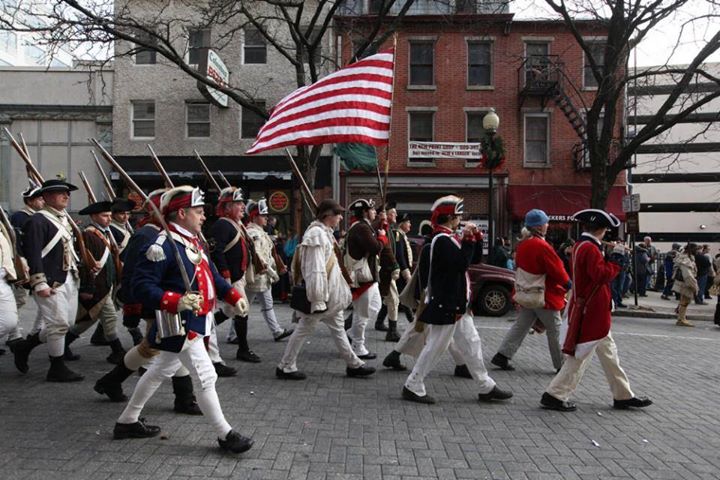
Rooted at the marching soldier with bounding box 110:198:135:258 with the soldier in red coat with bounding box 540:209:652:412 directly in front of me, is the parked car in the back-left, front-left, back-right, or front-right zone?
front-left

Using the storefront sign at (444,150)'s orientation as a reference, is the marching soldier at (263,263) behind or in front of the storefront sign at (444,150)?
in front

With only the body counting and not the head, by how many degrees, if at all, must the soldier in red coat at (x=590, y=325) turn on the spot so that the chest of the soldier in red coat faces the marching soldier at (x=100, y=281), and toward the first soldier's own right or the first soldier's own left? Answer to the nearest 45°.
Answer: approximately 180°

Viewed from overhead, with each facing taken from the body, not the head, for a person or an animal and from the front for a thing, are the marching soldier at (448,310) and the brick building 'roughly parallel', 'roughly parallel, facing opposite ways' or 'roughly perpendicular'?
roughly perpendicular

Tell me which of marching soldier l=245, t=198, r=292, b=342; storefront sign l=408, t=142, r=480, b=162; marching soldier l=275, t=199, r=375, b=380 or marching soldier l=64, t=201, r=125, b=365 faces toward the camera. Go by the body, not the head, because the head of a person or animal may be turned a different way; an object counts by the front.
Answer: the storefront sign

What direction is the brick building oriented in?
toward the camera

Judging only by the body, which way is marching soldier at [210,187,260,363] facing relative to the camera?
to the viewer's right

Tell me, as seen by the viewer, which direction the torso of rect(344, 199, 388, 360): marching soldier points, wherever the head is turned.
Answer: to the viewer's right

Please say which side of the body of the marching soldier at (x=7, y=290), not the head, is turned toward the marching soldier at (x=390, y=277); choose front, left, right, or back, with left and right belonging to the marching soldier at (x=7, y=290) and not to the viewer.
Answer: front

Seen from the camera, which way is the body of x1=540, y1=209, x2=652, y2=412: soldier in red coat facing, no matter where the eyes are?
to the viewer's right

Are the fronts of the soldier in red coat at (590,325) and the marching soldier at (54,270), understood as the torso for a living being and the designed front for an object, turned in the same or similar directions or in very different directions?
same or similar directions

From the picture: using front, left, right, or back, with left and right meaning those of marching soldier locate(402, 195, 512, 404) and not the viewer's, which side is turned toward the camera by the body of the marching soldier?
right

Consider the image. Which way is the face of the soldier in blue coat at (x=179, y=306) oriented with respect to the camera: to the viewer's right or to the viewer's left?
to the viewer's right

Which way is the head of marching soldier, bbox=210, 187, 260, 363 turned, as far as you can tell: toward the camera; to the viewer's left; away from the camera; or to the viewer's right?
to the viewer's right

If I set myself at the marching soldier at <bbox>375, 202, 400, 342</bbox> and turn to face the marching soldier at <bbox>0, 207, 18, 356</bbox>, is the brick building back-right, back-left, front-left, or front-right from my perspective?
back-right

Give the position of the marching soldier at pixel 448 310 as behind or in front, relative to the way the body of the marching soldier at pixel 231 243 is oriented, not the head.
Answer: in front

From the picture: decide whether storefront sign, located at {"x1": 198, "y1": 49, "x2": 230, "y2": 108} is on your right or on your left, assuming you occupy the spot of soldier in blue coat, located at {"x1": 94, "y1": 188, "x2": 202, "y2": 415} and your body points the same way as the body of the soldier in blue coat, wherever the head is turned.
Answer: on your left

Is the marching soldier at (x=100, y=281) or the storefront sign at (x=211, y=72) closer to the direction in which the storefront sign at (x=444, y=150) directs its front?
the marching soldier
